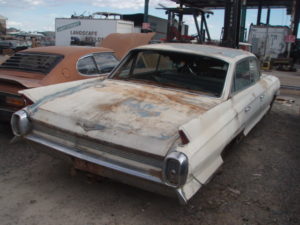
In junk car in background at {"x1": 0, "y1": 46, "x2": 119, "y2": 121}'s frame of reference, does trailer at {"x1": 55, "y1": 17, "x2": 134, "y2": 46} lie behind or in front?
in front

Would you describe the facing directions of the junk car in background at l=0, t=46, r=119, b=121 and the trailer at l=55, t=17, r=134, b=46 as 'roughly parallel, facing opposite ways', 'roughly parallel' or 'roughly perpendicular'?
roughly perpendicular

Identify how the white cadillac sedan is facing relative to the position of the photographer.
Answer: facing away from the viewer and to the right of the viewer

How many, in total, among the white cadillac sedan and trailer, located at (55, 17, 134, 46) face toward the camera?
0

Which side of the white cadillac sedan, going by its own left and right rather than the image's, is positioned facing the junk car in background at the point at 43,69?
left

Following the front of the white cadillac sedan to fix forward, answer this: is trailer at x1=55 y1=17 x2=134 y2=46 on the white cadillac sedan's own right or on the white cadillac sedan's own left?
on the white cadillac sedan's own left

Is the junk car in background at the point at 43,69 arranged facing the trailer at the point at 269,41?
yes

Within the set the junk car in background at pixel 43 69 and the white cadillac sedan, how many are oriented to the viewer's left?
0

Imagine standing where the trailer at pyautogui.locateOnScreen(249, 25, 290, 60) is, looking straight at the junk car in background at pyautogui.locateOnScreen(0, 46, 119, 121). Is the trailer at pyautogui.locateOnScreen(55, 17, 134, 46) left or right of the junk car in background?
right
